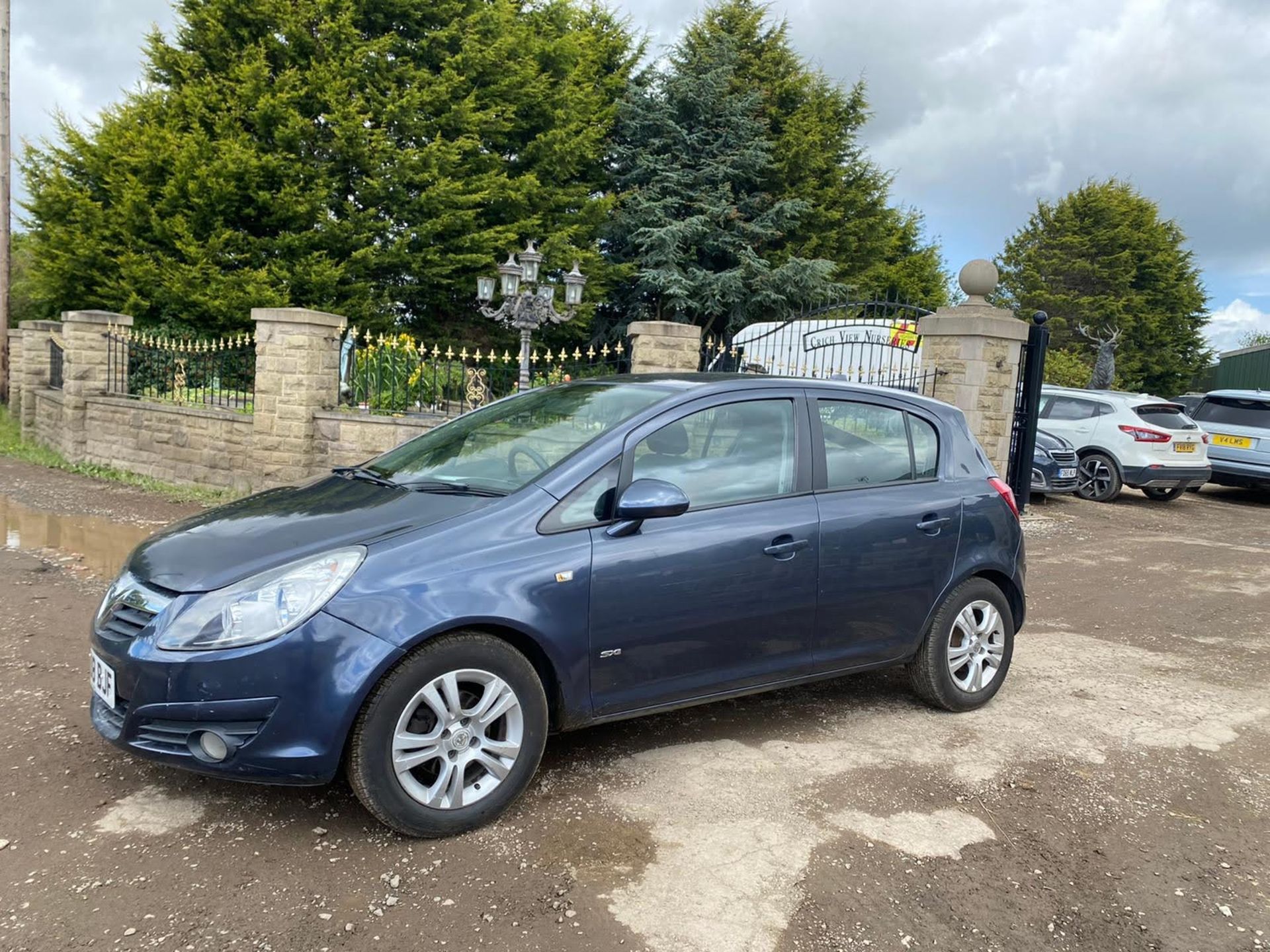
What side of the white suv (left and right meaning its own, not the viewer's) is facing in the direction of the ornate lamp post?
left

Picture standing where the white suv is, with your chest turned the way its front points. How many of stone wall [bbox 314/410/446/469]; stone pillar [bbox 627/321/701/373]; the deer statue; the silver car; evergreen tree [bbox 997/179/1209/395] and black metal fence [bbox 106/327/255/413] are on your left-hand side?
3

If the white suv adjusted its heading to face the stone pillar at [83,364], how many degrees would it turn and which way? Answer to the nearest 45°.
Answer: approximately 90° to its left

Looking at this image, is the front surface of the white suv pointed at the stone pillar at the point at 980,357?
no

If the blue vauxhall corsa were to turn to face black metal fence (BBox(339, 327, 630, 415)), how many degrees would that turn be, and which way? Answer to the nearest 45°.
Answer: approximately 135° to its right

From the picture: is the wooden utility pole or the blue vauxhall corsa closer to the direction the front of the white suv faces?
the wooden utility pole

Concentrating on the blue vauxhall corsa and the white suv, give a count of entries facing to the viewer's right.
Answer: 0

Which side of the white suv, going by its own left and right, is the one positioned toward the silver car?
right

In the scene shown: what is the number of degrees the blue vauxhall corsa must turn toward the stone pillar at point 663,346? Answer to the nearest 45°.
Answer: approximately 135° to its right

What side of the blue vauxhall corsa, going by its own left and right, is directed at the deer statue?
back

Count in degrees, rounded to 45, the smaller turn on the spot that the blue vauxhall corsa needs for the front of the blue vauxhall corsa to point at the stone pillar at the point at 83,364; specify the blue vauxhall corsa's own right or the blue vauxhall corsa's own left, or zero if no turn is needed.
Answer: approximately 90° to the blue vauxhall corsa's own right

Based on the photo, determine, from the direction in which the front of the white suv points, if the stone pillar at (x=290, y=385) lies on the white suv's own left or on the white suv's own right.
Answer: on the white suv's own left

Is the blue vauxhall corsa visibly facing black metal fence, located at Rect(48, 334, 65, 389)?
no

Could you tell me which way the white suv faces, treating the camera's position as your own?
facing away from the viewer and to the left of the viewer

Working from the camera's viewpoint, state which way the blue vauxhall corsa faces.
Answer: facing the viewer and to the left of the viewer

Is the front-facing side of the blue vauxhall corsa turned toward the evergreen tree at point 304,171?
no
